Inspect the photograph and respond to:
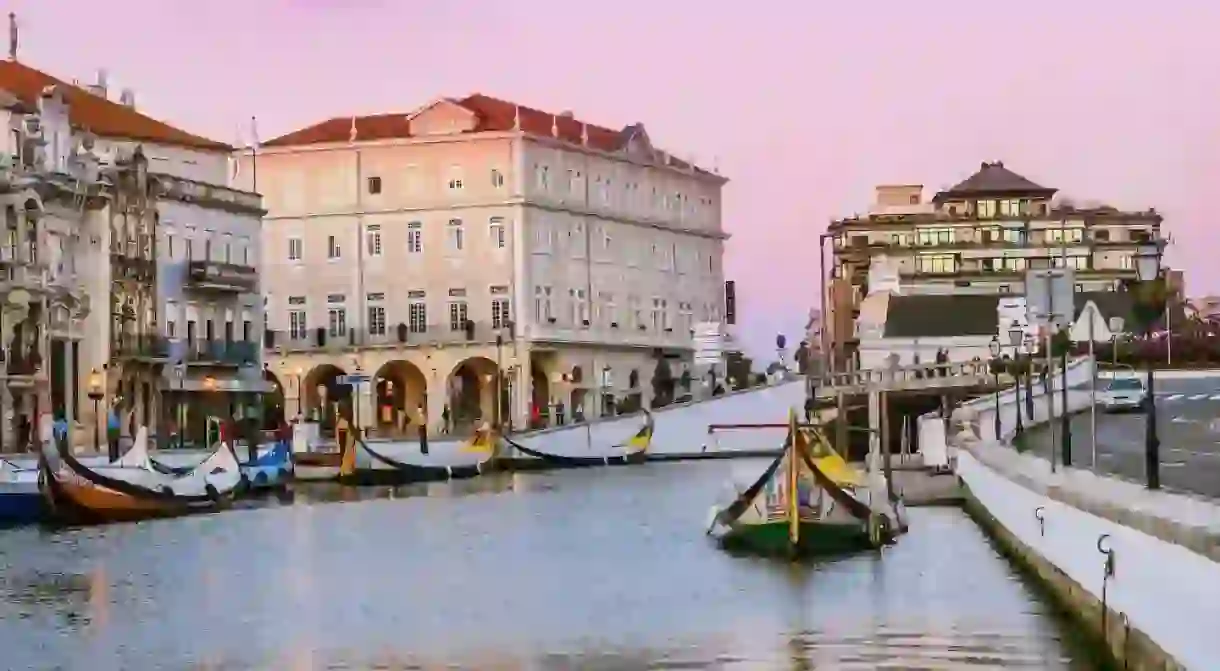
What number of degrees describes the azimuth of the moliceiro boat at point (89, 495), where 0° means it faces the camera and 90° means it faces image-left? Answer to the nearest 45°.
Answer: approximately 45°
